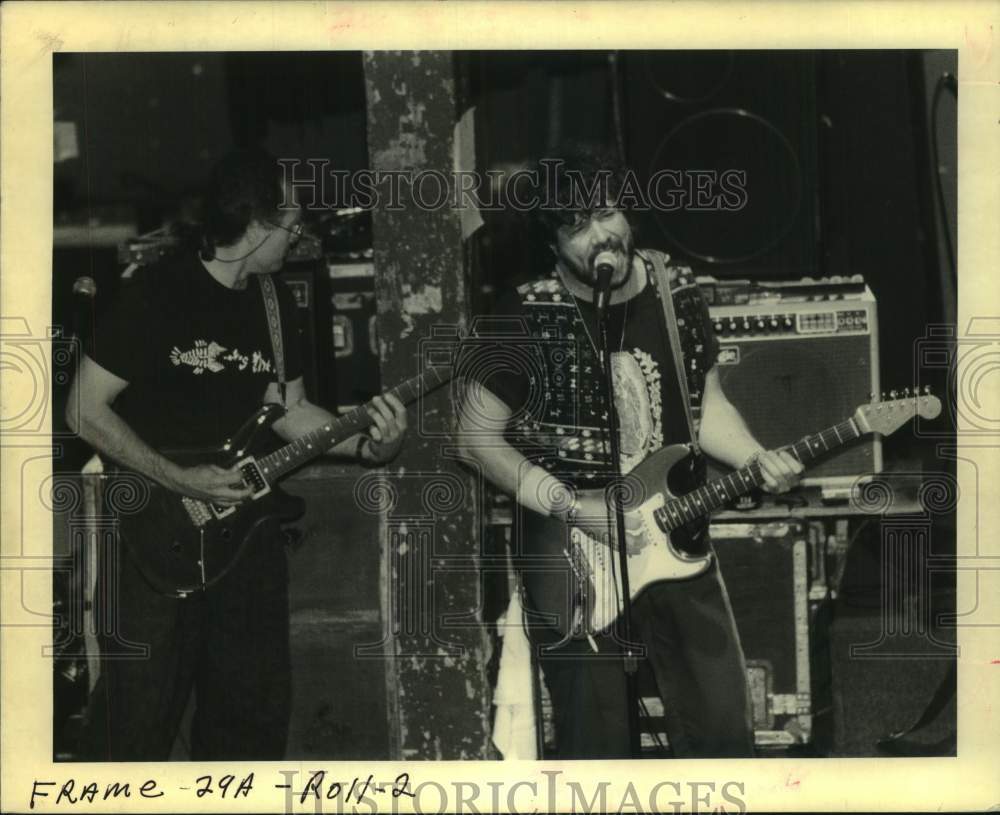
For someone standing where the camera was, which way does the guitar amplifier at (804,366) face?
facing the viewer

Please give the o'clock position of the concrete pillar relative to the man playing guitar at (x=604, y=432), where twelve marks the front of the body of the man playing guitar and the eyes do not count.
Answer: The concrete pillar is roughly at 3 o'clock from the man playing guitar.

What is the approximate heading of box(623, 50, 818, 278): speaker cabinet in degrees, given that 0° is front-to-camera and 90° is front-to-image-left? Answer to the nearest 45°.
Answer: approximately 0°

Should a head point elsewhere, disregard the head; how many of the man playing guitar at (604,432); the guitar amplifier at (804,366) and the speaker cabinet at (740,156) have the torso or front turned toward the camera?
3

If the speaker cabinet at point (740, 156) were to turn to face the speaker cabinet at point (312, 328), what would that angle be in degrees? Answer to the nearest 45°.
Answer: approximately 90° to its right

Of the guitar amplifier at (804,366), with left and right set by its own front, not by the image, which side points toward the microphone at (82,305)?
right

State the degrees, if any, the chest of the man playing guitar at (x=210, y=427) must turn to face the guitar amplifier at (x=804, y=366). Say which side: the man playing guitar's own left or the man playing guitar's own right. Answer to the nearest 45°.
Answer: approximately 45° to the man playing guitar's own left

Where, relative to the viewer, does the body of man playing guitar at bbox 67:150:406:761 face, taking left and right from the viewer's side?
facing the viewer and to the right of the viewer

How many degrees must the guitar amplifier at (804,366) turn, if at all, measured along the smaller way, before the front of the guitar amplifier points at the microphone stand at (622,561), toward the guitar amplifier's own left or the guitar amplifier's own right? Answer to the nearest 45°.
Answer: approximately 45° to the guitar amplifier's own right

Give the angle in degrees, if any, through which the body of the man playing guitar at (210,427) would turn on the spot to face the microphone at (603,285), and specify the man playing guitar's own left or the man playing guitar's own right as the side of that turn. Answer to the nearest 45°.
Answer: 0° — they already face it

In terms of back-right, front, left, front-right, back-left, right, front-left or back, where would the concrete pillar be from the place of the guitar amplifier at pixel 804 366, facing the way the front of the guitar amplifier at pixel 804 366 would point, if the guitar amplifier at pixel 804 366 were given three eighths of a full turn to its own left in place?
back-left
